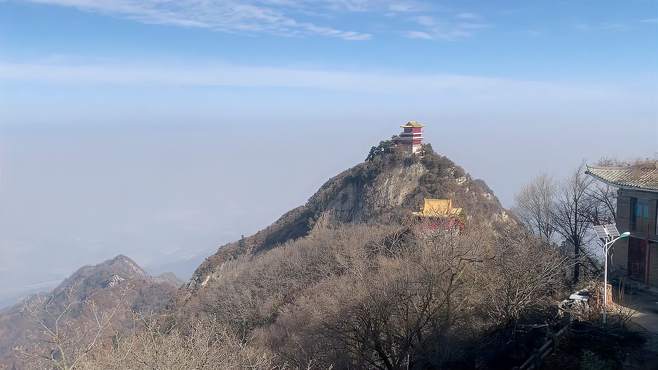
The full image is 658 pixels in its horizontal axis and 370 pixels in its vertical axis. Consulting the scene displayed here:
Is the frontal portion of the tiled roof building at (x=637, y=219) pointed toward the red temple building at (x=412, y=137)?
no

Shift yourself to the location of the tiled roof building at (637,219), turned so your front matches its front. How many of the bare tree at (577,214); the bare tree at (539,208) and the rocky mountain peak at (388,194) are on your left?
0

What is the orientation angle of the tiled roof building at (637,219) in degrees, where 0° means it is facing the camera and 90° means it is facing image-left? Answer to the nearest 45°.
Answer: approximately 45°

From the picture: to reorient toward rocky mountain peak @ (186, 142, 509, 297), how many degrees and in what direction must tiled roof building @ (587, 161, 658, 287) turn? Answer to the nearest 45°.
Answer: approximately 90° to its right

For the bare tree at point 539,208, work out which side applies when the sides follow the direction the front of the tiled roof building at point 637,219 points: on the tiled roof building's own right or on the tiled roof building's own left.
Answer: on the tiled roof building's own right

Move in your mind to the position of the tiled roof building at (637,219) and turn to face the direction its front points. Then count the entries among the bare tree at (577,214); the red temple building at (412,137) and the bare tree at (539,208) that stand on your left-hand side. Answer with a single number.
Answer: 0
